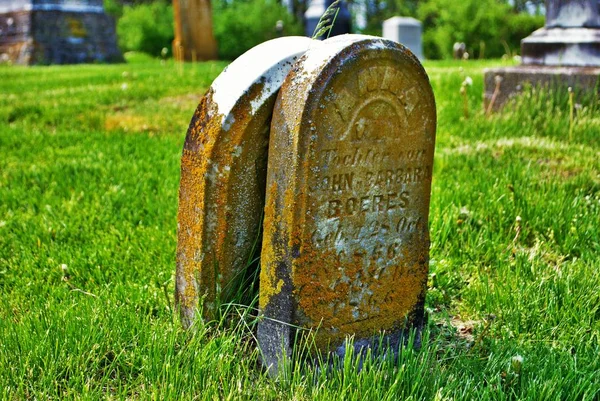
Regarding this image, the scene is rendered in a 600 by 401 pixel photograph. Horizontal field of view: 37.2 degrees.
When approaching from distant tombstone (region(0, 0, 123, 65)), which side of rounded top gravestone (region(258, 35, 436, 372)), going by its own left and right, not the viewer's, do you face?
back

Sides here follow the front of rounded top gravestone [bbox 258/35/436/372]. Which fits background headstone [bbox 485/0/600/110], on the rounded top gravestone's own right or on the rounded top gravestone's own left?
on the rounded top gravestone's own left

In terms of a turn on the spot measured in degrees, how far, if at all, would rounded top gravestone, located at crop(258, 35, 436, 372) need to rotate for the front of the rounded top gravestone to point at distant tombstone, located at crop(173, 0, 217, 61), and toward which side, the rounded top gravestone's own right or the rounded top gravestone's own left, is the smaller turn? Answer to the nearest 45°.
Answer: approximately 135° to the rounded top gravestone's own left

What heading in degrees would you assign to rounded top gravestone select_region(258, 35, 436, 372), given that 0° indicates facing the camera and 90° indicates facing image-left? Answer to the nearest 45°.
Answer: approximately 315°

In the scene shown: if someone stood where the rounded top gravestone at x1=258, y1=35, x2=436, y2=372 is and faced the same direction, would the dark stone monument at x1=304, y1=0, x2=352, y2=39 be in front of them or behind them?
behind
